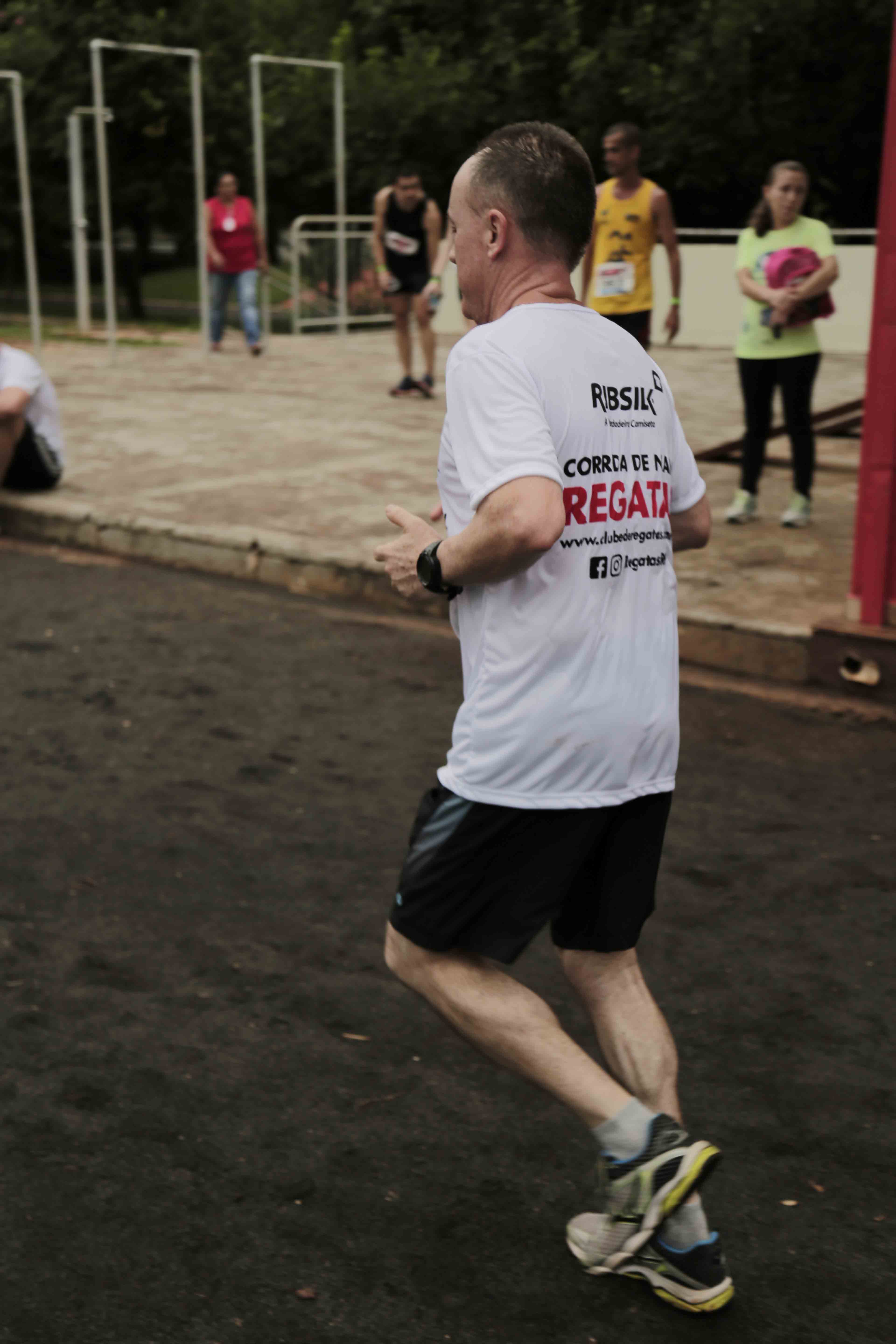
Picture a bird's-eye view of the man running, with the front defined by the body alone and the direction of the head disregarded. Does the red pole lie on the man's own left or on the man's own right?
on the man's own right

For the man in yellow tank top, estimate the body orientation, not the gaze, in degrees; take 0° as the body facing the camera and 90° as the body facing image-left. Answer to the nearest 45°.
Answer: approximately 45°

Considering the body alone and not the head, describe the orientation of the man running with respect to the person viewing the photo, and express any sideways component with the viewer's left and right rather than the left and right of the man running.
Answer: facing away from the viewer and to the left of the viewer

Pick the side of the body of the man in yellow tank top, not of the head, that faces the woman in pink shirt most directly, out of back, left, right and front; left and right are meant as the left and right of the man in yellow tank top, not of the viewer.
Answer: right

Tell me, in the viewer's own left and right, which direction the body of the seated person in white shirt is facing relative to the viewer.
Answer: facing to the left of the viewer

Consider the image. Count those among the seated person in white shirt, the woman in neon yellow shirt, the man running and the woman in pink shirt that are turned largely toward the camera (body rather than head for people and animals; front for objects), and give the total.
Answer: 2

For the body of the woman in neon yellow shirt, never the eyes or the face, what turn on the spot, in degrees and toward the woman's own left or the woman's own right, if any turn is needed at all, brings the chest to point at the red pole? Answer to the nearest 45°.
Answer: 0° — they already face it

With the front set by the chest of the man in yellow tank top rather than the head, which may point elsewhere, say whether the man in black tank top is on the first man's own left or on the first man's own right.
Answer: on the first man's own right

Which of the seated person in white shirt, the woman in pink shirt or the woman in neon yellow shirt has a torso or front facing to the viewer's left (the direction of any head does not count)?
the seated person in white shirt
